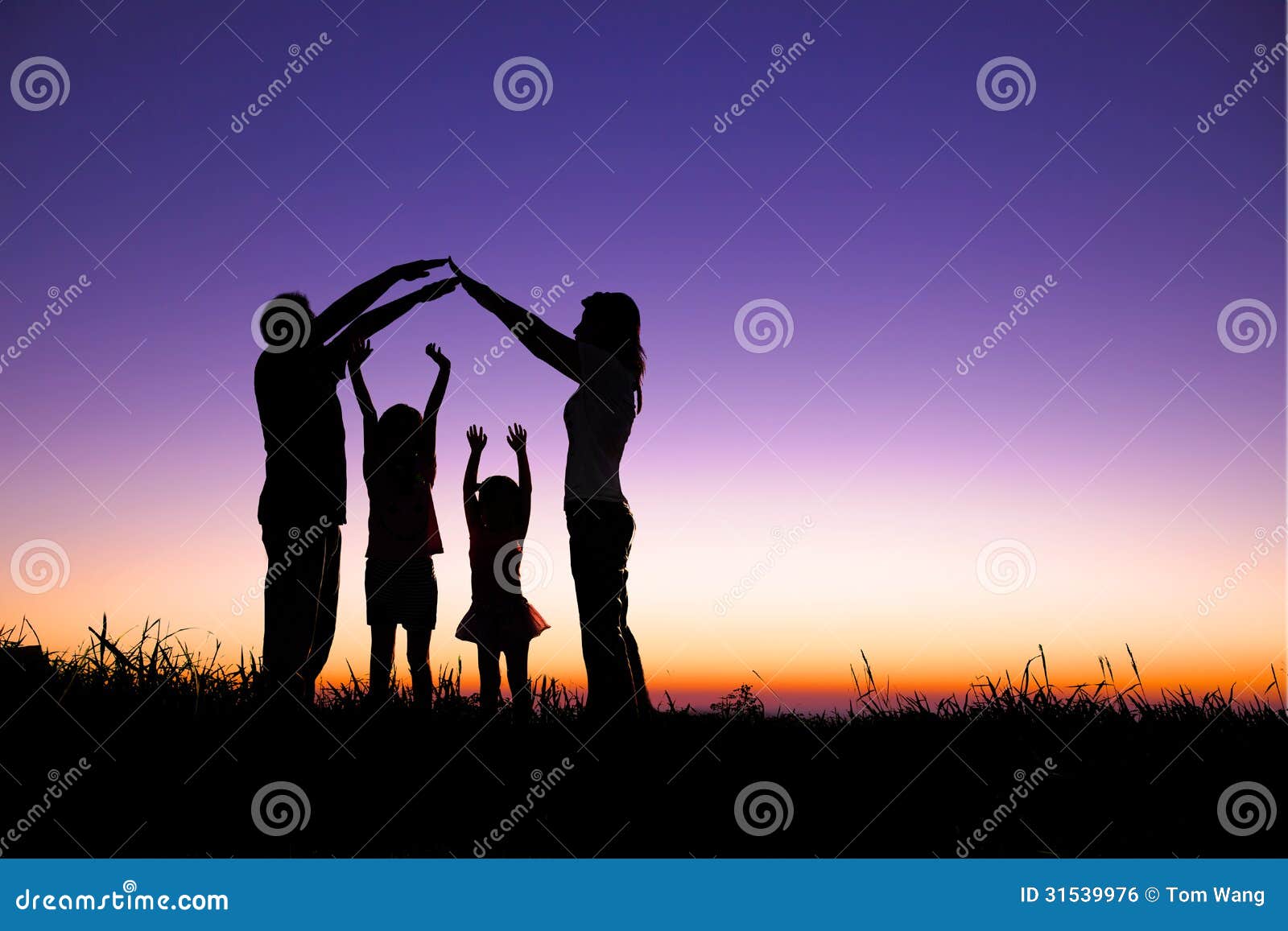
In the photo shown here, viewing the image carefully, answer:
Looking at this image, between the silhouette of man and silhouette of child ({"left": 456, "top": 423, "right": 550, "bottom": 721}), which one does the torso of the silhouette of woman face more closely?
the silhouette of man

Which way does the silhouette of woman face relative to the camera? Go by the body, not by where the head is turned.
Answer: to the viewer's left

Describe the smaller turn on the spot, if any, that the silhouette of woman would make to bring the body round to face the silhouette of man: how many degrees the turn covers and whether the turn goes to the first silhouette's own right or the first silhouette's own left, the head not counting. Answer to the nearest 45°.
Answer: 0° — they already face them

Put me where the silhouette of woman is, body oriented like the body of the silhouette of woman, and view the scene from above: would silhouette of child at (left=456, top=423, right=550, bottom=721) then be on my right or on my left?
on my right

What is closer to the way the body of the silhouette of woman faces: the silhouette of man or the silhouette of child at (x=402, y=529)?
the silhouette of man
